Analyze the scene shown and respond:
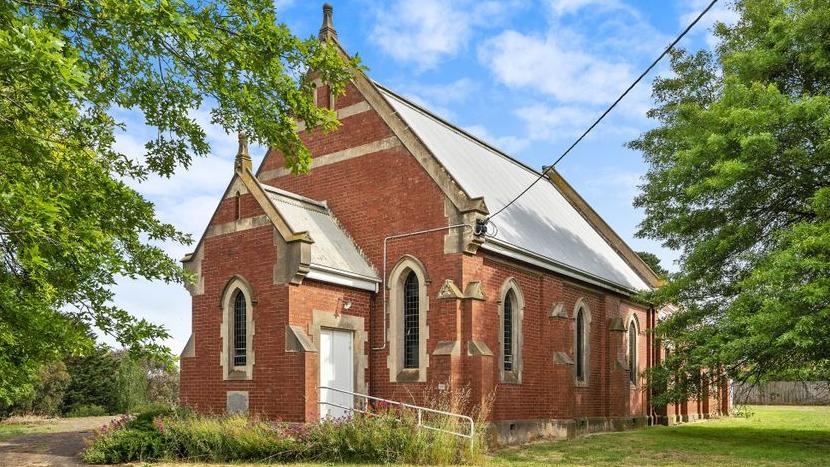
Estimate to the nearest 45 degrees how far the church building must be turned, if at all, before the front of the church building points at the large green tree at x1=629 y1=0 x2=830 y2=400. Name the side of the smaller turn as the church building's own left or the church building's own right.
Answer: approximately 135° to the church building's own left

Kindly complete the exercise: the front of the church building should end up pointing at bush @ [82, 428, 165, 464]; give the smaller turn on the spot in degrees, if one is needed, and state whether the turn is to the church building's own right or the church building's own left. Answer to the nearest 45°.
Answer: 0° — it already faces it

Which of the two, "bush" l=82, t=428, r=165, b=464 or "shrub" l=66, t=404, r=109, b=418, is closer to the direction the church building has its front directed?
the bush

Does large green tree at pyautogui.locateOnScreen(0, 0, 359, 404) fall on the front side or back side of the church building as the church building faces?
on the front side

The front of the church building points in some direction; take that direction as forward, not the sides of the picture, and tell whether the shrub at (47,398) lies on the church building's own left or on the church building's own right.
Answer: on the church building's own right

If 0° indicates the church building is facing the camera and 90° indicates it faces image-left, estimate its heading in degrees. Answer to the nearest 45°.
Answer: approximately 45°

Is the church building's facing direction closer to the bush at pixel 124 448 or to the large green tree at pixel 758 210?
the bush
